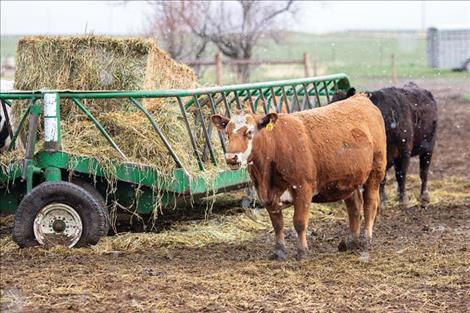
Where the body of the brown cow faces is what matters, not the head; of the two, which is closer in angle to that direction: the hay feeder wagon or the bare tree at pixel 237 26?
the hay feeder wagon

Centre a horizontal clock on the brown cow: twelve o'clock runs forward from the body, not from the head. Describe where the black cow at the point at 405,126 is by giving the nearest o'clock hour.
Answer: The black cow is roughly at 5 o'clock from the brown cow.

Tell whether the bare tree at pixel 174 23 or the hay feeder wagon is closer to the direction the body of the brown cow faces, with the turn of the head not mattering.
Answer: the hay feeder wagon

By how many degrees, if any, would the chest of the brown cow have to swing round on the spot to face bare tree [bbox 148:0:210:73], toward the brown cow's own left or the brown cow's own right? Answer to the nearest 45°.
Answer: approximately 135° to the brown cow's own right

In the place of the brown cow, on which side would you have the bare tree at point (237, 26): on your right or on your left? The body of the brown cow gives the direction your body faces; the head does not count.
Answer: on your right

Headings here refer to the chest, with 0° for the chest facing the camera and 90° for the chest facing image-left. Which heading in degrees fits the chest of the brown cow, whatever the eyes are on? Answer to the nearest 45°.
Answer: approximately 45°
